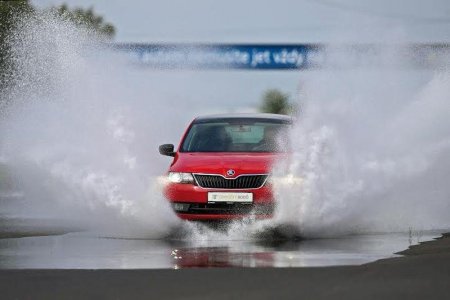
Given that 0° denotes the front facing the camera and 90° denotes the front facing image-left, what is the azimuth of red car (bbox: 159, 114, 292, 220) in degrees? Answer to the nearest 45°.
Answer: approximately 0°
